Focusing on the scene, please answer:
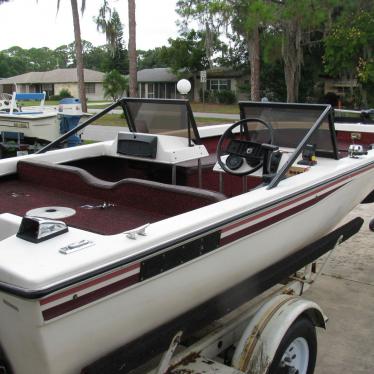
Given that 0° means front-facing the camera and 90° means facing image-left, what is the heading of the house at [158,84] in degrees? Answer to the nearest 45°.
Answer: approximately 0°

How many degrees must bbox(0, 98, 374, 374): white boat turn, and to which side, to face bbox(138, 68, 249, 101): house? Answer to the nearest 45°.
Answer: approximately 45° to its left

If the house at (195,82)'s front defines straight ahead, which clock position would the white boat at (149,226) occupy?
The white boat is roughly at 12 o'clock from the house.

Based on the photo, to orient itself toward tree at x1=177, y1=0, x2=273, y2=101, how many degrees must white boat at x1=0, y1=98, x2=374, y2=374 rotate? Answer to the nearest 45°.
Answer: approximately 45° to its left

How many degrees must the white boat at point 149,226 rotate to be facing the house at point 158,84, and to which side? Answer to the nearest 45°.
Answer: approximately 45° to its left

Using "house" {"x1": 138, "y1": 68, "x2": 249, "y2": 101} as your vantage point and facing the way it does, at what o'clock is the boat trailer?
The boat trailer is roughly at 12 o'clock from the house.

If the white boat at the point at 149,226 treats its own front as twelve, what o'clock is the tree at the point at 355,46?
The tree is roughly at 11 o'clock from the white boat.

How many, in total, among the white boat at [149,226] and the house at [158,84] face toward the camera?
1

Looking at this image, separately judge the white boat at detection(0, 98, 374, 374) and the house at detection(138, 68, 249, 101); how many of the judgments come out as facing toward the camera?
1

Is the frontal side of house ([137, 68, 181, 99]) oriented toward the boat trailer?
yes

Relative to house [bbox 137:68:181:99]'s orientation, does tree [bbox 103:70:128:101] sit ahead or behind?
ahead

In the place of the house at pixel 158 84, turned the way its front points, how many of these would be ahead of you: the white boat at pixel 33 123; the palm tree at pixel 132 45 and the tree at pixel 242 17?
3
